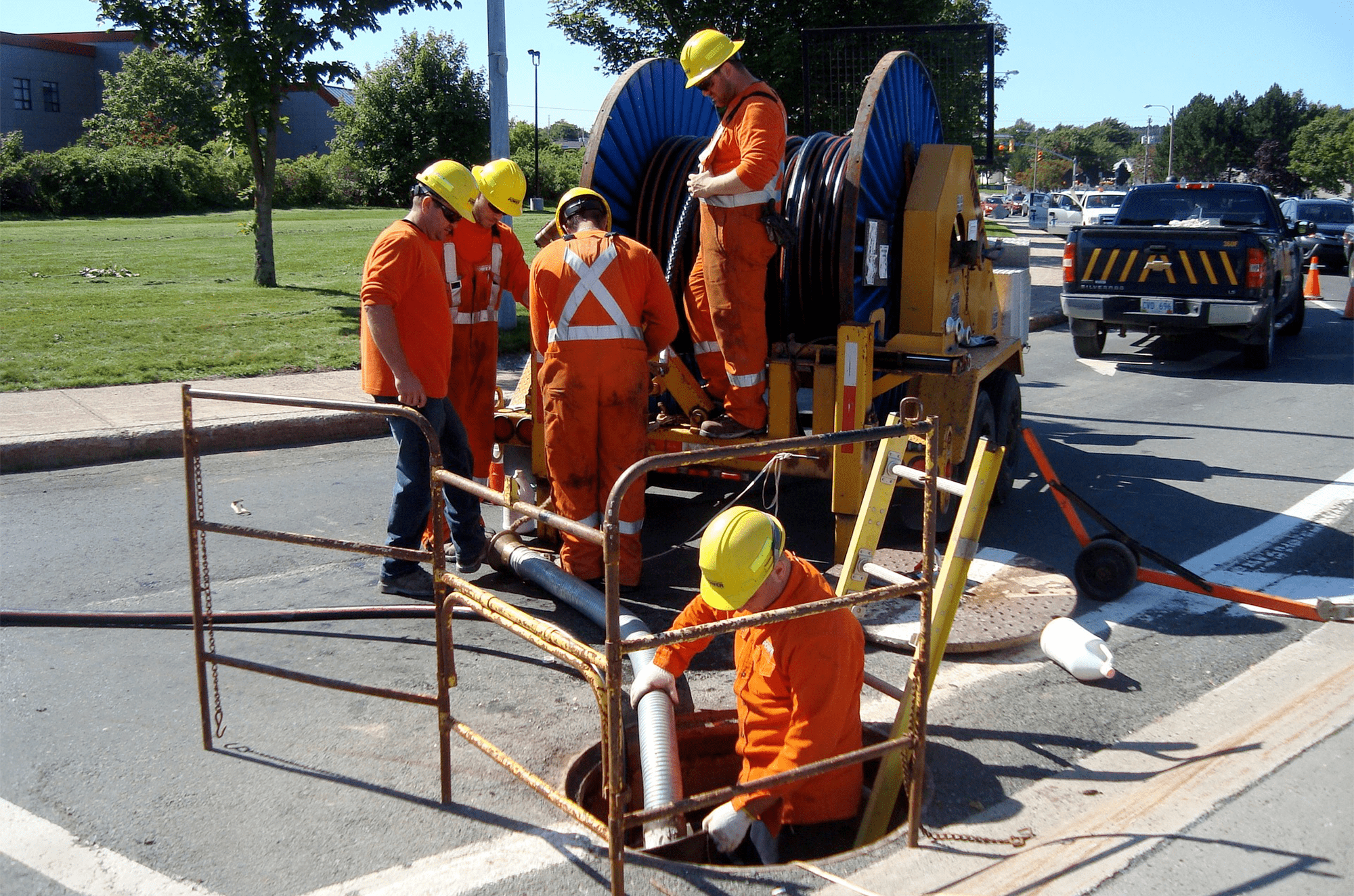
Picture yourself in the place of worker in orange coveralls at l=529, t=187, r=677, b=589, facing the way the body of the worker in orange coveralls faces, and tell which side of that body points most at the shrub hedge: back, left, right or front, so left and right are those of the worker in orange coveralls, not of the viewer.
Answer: front

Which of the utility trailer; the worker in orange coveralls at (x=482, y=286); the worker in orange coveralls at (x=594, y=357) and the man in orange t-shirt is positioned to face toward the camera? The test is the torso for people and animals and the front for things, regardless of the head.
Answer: the worker in orange coveralls at (x=482, y=286)

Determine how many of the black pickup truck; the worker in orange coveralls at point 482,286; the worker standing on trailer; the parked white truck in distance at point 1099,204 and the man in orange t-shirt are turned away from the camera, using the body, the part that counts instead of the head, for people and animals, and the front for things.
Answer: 1

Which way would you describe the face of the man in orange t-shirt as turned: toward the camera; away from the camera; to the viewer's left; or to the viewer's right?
to the viewer's right

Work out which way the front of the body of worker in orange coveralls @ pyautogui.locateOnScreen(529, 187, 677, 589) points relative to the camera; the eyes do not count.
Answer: away from the camera

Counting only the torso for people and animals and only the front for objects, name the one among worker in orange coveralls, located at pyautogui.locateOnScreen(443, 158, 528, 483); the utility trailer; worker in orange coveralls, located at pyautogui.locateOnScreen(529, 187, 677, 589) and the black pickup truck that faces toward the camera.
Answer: worker in orange coveralls, located at pyautogui.locateOnScreen(443, 158, 528, 483)

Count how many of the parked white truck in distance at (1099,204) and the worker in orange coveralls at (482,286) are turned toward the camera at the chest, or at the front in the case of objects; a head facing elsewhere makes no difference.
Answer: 2

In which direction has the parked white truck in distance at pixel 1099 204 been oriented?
toward the camera

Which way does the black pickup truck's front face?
away from the camera

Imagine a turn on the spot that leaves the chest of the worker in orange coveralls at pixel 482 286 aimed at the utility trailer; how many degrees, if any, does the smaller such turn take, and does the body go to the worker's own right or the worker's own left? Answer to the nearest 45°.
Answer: approximately 90° to the worker's own left

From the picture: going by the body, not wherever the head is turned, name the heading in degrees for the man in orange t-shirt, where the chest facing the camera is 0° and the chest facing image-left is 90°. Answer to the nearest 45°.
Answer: approximately 270°

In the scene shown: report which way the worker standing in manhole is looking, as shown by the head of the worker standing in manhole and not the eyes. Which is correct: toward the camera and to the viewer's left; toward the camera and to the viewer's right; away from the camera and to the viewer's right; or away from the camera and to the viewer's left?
toward the camera and to the viewer's left

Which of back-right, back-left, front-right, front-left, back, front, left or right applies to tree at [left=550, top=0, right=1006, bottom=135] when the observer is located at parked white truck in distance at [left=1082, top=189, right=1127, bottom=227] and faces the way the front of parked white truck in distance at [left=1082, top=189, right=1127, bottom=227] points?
front
